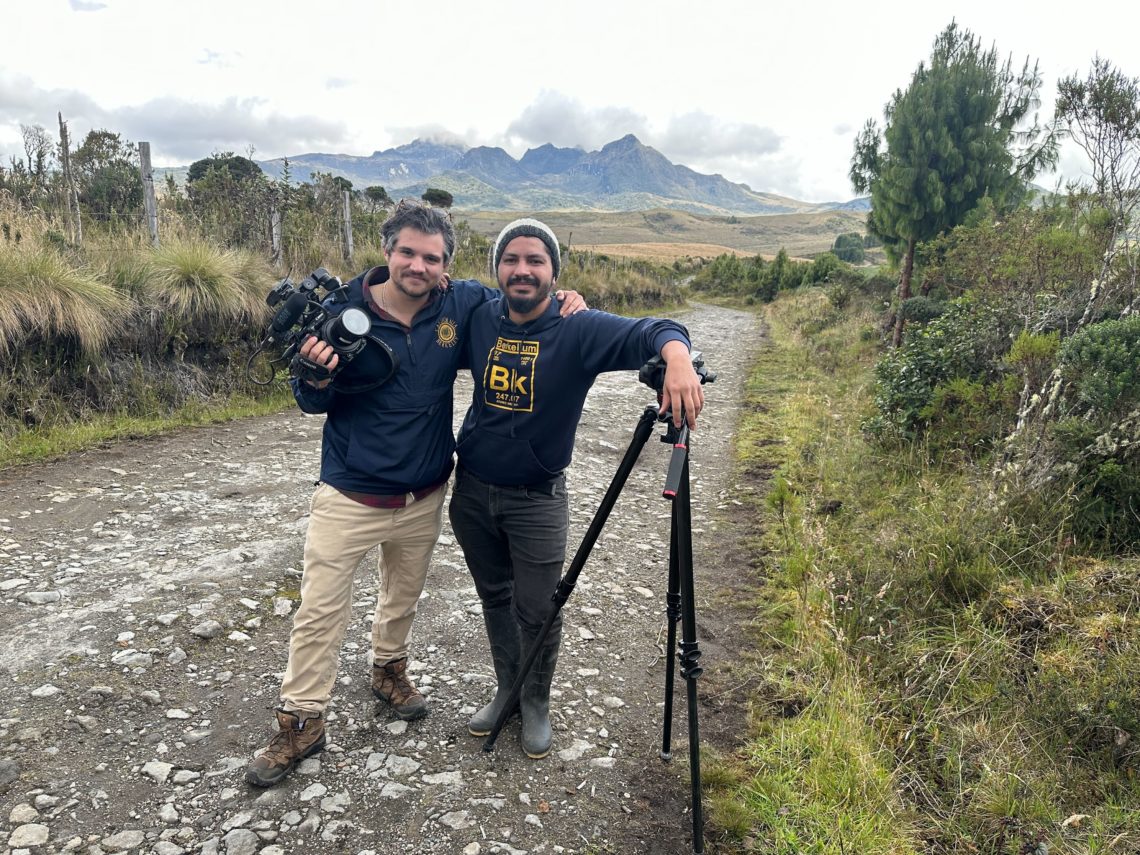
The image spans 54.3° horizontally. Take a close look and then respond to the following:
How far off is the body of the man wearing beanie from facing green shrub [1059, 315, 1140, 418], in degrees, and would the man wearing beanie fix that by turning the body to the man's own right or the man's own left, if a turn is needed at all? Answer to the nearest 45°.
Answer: approximately 135° to the man's own left

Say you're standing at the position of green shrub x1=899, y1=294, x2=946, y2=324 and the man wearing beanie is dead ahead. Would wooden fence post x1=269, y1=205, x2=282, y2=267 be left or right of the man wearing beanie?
right

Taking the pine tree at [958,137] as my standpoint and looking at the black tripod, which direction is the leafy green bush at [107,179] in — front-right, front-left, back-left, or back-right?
front-right

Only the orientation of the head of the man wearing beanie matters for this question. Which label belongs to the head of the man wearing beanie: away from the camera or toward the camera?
toward the camera

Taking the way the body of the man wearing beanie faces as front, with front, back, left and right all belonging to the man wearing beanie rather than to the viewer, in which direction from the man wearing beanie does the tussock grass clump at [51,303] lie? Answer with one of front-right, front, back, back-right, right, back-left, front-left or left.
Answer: back-right

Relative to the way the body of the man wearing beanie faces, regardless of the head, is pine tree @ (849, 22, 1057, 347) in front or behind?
behind

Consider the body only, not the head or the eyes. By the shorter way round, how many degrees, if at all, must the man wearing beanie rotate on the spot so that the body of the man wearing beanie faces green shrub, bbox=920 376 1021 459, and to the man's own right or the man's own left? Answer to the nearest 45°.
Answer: approximately 135° to the man's own left

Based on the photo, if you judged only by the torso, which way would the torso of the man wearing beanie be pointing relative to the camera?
toward the camera

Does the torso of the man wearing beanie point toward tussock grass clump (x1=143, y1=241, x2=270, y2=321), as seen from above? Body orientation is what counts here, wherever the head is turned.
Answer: no

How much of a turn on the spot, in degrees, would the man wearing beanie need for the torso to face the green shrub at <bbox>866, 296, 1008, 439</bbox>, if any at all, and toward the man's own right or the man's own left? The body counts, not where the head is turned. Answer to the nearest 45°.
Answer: approximately 135° to the man's own left

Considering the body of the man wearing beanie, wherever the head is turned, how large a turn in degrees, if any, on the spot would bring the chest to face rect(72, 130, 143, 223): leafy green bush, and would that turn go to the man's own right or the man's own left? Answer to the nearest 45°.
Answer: approximately 135° to the man's own right
